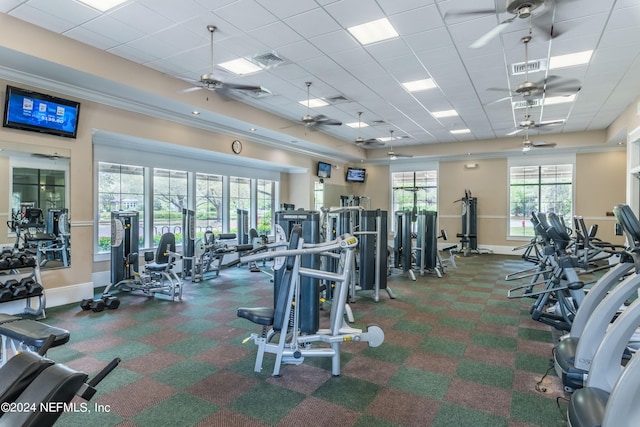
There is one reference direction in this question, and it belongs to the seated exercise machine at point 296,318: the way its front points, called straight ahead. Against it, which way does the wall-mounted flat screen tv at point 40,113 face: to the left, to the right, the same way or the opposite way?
the opposite way

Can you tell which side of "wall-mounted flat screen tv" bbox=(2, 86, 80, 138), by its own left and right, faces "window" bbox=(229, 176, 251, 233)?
left

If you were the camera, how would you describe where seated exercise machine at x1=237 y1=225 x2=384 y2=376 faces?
facing to the left of the viewer

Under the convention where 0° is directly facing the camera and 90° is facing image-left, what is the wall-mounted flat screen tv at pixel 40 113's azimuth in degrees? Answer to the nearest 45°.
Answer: approximately 315°

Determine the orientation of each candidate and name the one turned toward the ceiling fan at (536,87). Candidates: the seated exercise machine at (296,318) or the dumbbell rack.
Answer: the dumbbell rack

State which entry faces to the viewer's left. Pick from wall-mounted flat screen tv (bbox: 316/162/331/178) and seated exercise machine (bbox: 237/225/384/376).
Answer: the seated exercise machine

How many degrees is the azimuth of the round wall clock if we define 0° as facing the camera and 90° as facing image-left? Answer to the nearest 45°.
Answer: approximately 315°

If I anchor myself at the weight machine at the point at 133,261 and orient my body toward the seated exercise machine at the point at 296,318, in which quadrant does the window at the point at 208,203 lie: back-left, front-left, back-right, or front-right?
back-left

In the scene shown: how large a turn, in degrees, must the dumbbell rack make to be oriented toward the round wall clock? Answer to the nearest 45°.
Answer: approximately 90° to its left

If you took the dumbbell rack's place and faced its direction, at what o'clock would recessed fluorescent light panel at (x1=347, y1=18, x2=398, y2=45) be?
The recessed fluorescent light panel is roughly at 12 o'clock from the dumbbell rack.

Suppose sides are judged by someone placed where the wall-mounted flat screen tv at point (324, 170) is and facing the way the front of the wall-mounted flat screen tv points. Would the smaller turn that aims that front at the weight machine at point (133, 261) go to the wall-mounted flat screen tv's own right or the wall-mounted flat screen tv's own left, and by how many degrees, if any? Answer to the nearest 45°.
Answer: approximately 90° to the wall-mounted flat screen tv's own right

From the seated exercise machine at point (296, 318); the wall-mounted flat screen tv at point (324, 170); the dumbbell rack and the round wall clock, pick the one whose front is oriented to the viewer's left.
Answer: the seated exercise machine

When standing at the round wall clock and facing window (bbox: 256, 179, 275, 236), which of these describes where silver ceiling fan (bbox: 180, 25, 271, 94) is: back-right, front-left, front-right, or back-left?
back-right
